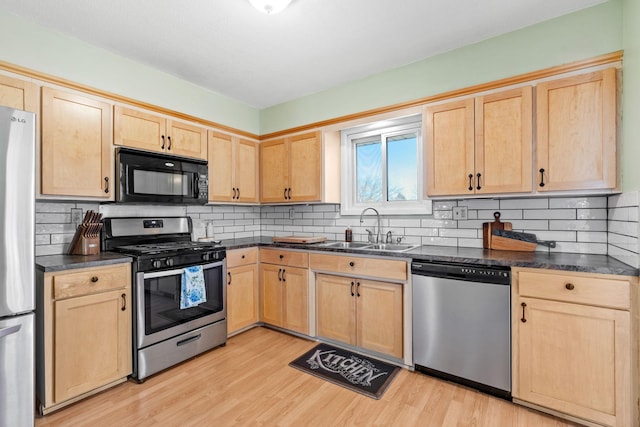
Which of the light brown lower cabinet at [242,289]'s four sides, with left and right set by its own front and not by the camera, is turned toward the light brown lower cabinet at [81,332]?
right

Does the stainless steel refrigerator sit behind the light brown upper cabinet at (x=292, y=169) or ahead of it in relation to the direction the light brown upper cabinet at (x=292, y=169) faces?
ahead

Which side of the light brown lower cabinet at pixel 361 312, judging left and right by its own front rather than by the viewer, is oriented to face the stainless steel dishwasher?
left

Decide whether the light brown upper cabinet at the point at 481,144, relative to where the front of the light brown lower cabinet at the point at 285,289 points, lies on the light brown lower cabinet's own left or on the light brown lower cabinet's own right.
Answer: on the light brown lower cabinet's own left

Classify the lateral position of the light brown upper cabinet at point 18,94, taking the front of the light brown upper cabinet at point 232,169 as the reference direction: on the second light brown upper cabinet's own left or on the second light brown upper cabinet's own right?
on the second light brown upper cabinet's own right

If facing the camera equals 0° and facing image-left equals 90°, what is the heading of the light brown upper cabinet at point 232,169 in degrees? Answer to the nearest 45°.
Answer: approximately 315°

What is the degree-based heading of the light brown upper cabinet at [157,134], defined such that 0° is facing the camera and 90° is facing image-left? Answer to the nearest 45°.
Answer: approximately 315°
